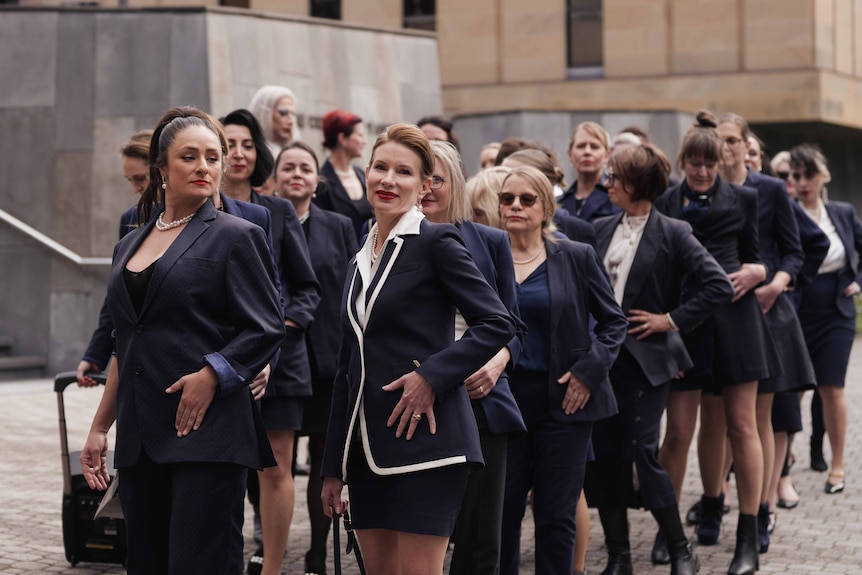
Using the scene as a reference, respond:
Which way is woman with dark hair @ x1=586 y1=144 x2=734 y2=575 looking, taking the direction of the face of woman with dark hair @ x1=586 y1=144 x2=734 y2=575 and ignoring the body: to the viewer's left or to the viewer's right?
to the viewer's left

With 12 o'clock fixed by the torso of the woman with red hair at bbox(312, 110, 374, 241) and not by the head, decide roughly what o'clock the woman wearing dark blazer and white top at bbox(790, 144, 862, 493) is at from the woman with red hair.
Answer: The woman wearing dark blazer and white top is roughly at 10 o'clock from the woman with red hair.

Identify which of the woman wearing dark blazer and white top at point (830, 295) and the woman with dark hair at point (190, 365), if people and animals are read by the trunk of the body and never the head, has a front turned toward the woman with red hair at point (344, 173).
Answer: the woman wearing dark blazer and white top

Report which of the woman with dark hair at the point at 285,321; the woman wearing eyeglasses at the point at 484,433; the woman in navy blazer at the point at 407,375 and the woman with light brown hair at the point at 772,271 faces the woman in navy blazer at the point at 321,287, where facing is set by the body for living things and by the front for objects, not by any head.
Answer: the woman with light brown hair at the point at 772,271

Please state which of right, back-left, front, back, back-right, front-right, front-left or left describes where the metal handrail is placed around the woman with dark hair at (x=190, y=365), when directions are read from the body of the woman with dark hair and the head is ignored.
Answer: back-right

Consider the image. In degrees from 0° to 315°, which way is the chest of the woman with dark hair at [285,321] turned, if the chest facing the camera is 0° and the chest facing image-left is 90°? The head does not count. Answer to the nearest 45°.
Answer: approximately 45°

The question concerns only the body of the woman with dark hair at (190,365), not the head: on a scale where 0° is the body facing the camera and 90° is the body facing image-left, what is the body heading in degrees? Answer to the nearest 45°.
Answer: approximately 45°

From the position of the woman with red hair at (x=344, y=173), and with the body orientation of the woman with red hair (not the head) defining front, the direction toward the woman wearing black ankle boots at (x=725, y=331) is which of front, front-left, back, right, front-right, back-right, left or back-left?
front

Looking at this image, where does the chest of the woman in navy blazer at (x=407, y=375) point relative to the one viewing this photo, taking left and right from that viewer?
facing the viewer and to the left of the viewer
